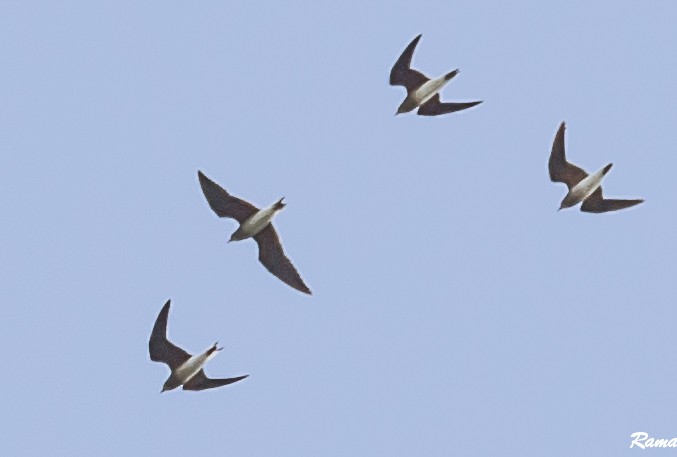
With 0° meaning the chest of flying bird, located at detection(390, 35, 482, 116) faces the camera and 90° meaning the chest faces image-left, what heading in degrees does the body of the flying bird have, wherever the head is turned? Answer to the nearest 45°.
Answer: approximately 90°
